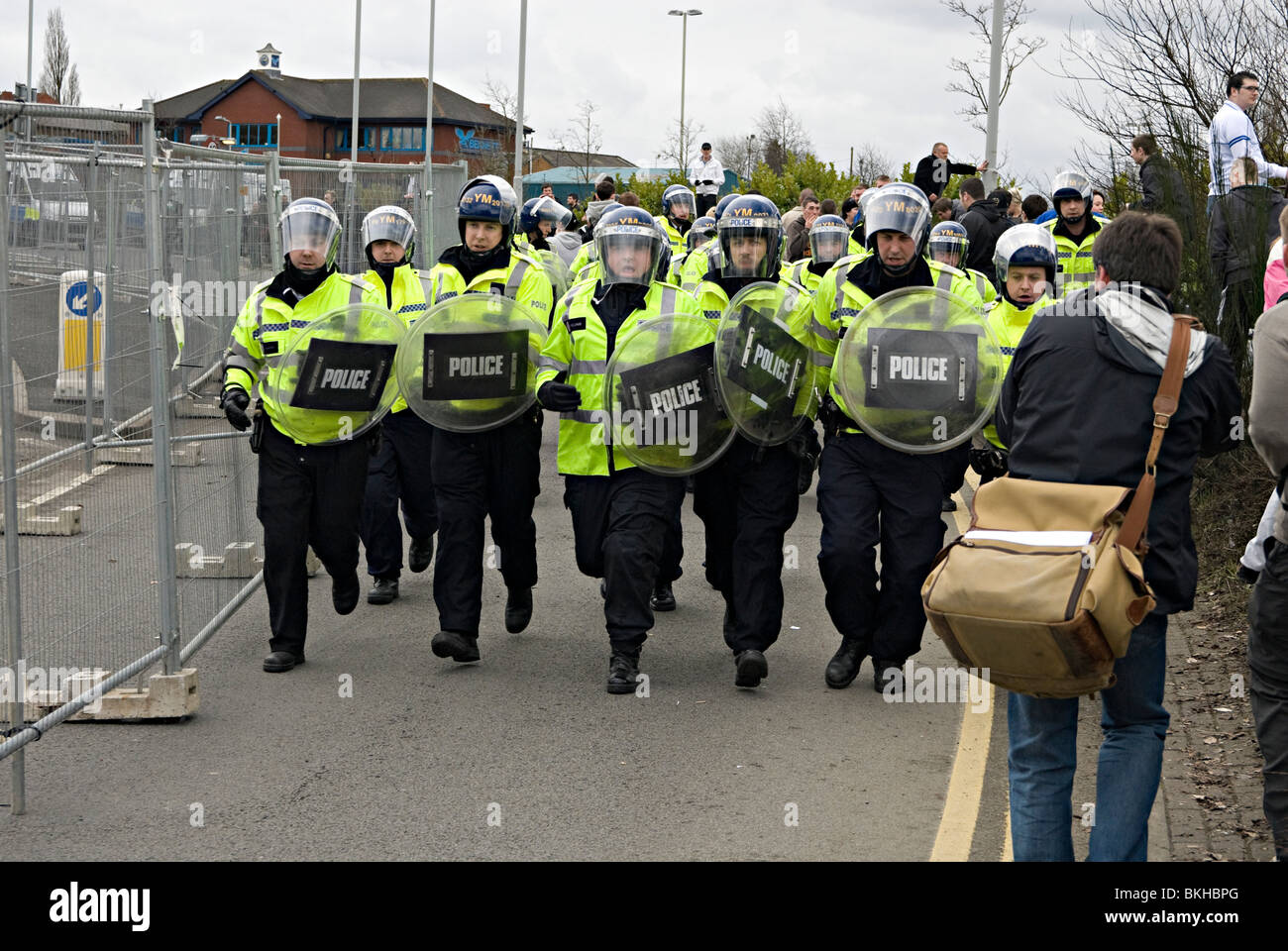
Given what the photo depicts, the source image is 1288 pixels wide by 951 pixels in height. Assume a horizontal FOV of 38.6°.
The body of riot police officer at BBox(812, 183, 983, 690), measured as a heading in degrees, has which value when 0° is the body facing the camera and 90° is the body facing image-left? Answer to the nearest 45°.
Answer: approximately 0°

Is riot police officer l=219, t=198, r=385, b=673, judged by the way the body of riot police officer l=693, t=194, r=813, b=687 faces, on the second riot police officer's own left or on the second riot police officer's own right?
on the second riot police officer's own right

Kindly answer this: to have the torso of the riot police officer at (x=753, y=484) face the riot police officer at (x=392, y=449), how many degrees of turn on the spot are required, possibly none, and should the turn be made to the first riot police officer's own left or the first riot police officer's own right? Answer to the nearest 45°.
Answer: approximately 135° to the first riot police officer's own right

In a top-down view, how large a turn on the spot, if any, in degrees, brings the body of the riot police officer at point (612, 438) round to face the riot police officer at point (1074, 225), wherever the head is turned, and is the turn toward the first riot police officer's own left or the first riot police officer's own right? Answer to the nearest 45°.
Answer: approximately 135° to the first riot police officer's own left

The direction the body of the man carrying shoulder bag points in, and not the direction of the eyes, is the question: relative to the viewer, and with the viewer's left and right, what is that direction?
facing away from the viewer

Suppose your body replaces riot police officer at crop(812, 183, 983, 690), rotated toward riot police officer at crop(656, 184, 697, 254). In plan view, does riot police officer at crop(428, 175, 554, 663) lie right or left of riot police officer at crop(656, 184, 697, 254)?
left

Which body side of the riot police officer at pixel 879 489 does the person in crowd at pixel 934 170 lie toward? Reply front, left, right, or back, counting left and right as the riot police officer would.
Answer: back
